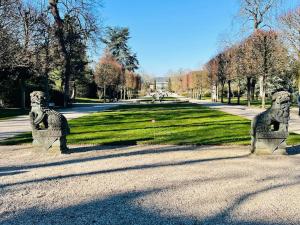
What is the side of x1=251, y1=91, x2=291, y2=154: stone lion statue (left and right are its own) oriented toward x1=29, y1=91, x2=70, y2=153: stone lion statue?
back

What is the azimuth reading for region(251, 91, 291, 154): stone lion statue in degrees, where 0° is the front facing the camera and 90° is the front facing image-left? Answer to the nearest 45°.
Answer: approximately 270°
